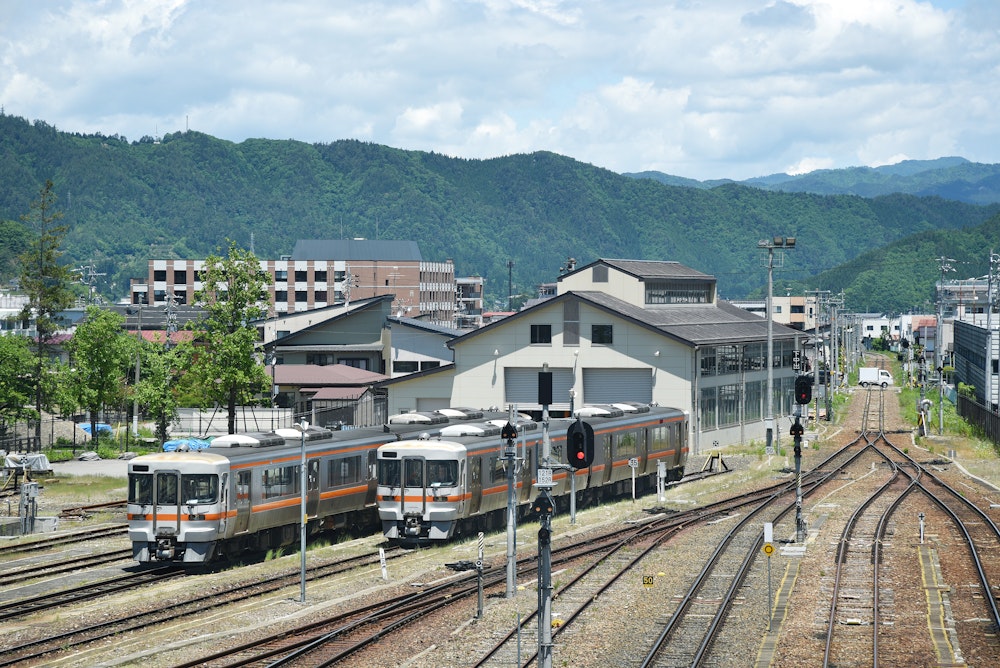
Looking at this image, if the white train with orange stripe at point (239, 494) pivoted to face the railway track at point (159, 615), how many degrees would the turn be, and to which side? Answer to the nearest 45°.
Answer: approximately 45° to its left

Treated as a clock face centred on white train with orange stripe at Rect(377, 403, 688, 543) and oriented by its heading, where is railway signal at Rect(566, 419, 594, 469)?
The railway signal is roughly at 10 o'clock from the white train with orange stripe.

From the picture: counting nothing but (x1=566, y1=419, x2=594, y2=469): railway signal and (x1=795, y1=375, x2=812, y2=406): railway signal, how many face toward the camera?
2

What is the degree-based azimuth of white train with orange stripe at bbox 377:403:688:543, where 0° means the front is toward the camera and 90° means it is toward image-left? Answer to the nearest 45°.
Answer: approximately 45°

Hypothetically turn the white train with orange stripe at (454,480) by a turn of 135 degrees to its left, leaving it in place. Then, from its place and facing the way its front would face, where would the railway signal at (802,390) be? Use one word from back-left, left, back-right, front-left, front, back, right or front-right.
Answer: front

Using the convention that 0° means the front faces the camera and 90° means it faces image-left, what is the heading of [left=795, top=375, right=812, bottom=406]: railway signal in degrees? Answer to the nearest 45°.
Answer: approximately 0°

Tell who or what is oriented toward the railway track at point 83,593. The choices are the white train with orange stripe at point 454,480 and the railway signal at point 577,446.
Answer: the white train with orange stripe

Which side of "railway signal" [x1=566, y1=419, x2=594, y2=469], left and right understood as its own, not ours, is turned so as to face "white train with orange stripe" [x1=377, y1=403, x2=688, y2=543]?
back

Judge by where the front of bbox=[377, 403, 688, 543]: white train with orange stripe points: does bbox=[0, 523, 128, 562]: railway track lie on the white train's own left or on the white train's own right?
on the white train's own right

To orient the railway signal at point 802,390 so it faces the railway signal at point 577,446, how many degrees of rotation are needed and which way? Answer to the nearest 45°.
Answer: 0° — it already faces it

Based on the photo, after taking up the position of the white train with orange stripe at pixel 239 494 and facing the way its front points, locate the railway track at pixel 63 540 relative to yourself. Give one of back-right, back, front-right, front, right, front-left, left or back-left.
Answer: right

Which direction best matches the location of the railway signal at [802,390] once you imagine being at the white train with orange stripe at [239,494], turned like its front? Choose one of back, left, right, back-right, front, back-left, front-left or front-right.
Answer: back-left
